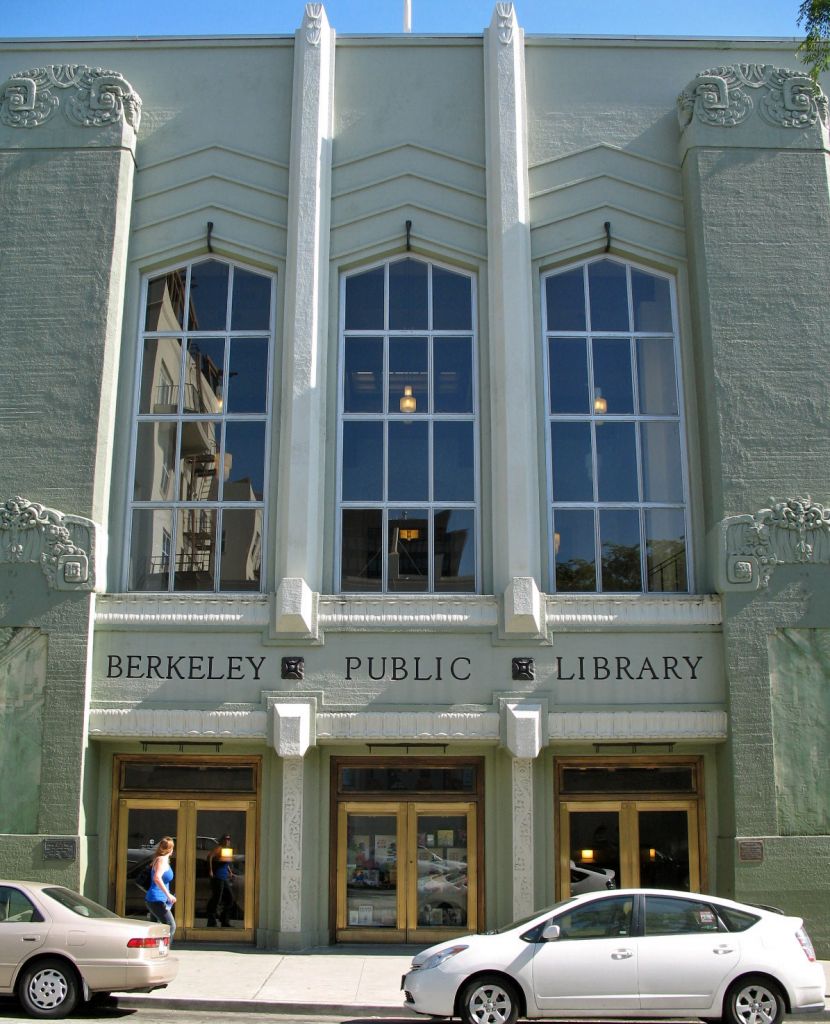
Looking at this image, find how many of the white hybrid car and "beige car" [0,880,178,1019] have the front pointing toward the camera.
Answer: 0

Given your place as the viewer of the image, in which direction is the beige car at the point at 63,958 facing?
facing to the left of the viewer

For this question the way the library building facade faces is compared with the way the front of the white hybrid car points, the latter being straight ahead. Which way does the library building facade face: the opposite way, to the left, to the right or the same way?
to the left

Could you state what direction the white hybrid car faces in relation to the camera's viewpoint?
facing to the left of the viewer

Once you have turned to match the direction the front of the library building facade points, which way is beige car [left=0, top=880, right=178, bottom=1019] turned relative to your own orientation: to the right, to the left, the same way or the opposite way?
to the right

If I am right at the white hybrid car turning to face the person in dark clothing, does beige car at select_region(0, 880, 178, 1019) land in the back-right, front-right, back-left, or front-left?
front-left

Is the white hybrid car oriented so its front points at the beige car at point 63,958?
yes

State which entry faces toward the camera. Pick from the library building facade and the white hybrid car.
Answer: the library building facade

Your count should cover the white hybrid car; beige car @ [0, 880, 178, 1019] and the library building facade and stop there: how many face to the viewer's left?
2

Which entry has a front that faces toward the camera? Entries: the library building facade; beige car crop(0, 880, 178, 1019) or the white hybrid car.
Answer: the library building facade

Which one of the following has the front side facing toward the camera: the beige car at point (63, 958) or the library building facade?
the library building facade

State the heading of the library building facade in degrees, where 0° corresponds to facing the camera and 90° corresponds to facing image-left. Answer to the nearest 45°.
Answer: approximately 0°

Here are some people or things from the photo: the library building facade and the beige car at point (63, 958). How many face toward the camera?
1

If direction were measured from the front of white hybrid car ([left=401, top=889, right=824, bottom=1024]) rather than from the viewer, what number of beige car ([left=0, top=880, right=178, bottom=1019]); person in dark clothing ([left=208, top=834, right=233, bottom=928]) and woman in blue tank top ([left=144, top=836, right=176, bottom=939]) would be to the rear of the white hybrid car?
0

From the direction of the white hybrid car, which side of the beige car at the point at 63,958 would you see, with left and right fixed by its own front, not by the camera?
back
